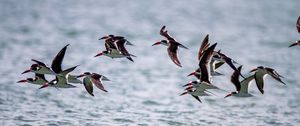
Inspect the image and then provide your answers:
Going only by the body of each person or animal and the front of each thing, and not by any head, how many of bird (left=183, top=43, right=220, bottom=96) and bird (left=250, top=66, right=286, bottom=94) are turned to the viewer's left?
2

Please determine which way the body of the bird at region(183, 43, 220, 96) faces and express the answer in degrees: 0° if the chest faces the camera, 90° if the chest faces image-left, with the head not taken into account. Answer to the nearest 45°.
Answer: approximately 90°

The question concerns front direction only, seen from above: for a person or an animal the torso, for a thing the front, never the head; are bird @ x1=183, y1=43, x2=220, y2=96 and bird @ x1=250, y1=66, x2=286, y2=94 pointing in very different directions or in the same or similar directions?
same or similar directions

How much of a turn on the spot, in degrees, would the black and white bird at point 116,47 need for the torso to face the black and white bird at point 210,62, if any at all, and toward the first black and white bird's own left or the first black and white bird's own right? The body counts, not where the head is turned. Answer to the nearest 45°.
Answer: approximately 180°

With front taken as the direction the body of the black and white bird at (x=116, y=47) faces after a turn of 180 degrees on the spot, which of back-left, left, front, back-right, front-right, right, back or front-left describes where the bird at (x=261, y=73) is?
front

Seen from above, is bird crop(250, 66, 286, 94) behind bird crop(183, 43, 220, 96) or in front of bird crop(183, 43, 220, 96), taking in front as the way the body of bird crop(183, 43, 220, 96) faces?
behind

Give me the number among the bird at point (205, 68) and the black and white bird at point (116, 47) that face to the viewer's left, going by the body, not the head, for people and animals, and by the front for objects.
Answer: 2

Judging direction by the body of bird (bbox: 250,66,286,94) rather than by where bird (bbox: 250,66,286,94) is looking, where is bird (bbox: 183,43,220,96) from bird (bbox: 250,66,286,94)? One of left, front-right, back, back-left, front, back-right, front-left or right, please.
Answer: front-left

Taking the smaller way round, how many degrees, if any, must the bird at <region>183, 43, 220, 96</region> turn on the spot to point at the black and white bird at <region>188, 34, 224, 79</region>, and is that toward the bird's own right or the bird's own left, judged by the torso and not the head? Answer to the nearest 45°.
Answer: approximately 90° to the bird's own right

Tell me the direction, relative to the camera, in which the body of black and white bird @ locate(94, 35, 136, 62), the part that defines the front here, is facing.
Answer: to the viewer's left

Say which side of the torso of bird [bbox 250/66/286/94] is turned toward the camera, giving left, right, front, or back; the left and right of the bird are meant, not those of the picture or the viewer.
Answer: left
